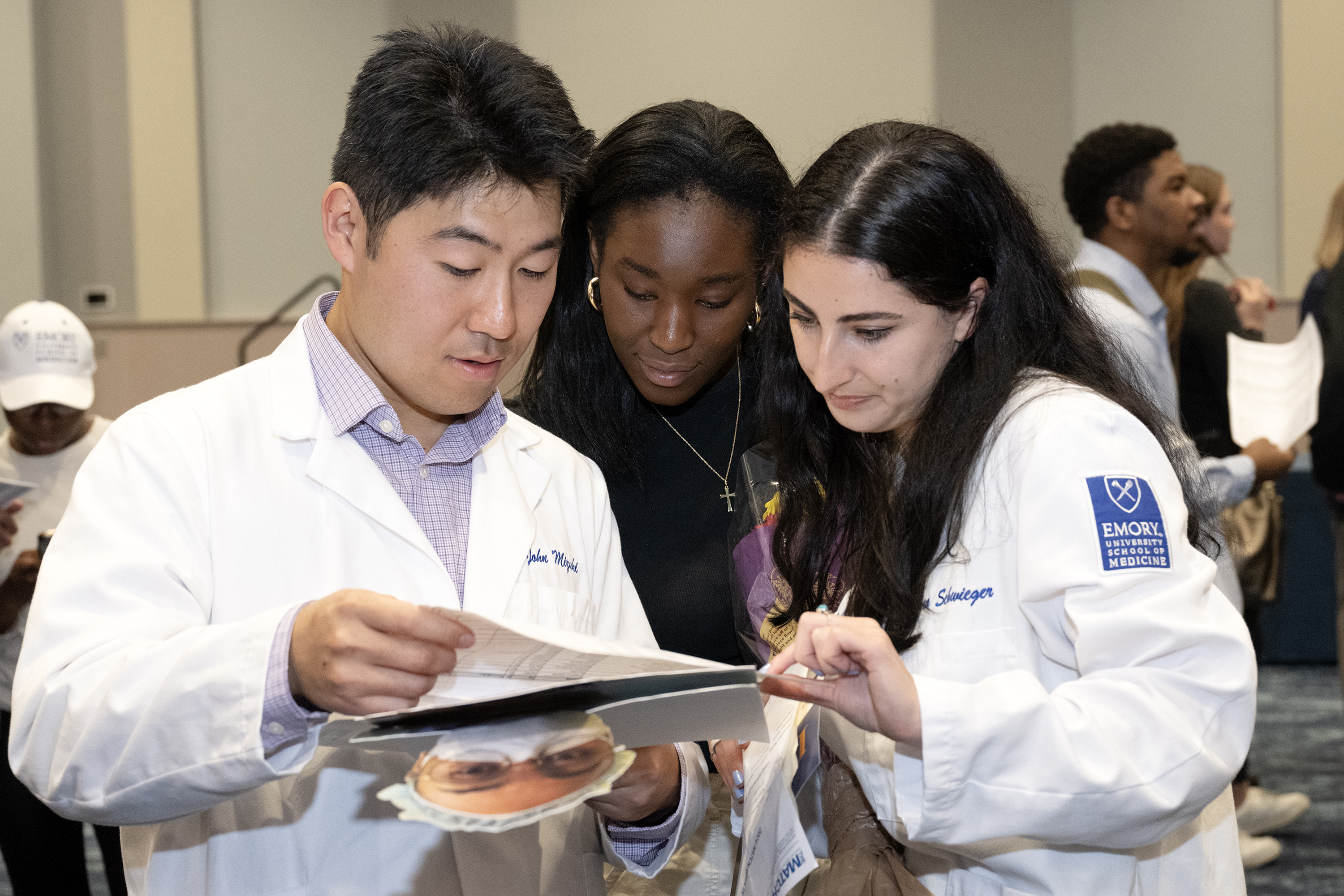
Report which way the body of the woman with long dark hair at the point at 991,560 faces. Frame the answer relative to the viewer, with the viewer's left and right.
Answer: facing the viewer and to the left of the viewer

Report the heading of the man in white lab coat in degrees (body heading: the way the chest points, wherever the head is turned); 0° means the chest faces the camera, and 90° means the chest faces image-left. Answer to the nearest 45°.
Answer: approximately 315°

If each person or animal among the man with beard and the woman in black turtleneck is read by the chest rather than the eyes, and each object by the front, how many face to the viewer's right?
1

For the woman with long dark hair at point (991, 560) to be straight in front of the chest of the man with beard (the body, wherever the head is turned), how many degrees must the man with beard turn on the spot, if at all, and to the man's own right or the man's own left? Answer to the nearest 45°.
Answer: approximately 90° to the man's own right

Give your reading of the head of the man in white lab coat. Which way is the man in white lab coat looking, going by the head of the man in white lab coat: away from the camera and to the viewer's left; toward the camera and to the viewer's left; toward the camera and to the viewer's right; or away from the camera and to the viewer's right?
toward the camera and to the viewer's right

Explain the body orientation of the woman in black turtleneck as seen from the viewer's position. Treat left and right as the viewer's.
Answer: facing the viewer

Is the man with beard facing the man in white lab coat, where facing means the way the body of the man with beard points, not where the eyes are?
no

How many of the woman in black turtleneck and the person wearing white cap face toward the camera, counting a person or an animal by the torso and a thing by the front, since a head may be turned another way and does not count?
2

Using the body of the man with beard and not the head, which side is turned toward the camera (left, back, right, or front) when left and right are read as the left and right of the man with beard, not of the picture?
right

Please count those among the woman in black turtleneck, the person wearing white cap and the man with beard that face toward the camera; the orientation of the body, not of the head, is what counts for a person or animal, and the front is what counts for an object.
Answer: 2

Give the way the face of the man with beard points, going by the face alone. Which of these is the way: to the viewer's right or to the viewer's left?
to the viewer's right

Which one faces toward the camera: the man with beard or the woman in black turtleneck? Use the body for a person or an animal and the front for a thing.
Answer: the woman in black turtleneck

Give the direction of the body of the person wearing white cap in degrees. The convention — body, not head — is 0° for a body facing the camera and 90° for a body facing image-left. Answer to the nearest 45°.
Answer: approximately 0°

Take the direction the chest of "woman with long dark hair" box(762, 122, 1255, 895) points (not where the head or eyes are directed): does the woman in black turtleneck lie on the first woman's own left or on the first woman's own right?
on the first woman's own right

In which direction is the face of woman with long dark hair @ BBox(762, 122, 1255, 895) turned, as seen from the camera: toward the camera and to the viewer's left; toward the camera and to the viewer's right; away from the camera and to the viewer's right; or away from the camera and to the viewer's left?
toward the camera and to the viewer's left
